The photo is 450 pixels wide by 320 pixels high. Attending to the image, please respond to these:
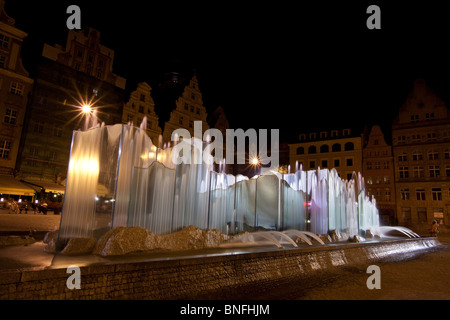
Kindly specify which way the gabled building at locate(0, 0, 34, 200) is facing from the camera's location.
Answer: facing the viewer and to the right of the viewer

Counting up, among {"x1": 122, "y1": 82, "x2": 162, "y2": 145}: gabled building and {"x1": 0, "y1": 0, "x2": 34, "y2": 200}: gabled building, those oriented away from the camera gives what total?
0

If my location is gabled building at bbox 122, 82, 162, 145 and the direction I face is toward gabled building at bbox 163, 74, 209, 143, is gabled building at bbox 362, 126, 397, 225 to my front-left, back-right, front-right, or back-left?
front-right

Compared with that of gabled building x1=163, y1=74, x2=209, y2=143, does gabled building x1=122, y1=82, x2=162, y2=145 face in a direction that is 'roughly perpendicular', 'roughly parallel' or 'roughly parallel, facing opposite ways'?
roughly parallel

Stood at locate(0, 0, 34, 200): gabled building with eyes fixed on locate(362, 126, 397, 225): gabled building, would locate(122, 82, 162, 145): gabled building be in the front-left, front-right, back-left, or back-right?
front-left

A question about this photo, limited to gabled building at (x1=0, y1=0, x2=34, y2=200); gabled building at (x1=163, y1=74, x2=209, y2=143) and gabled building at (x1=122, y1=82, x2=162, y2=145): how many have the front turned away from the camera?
0

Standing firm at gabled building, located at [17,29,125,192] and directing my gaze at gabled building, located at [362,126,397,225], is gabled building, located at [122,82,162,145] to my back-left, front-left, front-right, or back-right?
front-left

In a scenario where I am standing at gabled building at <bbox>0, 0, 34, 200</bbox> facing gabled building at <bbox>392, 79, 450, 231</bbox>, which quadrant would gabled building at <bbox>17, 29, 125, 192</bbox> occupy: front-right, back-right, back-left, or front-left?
front-left

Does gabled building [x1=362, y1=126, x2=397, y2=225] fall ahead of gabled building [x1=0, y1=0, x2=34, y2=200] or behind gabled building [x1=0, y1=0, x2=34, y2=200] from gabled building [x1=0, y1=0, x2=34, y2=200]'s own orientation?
ahead

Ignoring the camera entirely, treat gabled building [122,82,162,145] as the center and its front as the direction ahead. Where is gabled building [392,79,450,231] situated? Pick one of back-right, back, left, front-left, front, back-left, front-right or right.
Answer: front-left
